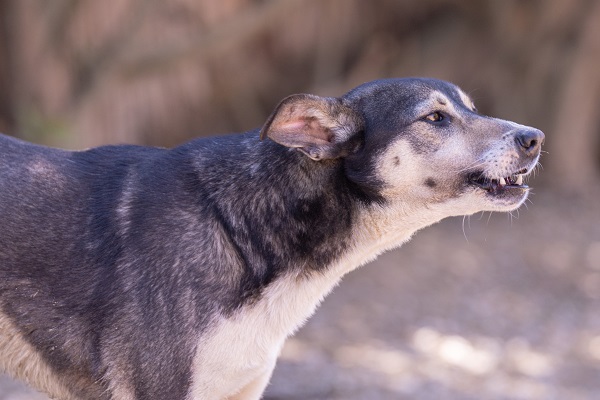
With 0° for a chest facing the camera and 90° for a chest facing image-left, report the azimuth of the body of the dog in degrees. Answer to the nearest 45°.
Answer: approximately 270°
